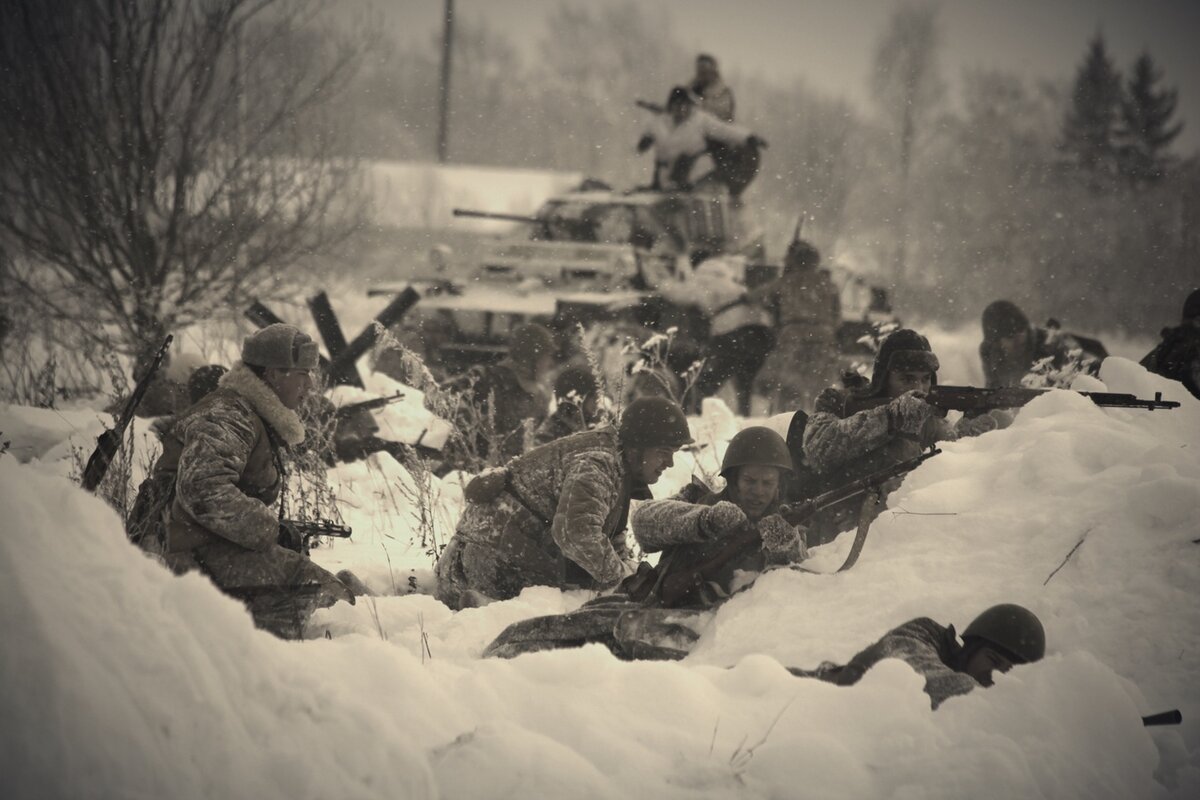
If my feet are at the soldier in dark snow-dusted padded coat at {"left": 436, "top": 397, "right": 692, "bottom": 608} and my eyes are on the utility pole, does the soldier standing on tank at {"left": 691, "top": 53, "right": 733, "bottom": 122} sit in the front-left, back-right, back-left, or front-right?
front-right

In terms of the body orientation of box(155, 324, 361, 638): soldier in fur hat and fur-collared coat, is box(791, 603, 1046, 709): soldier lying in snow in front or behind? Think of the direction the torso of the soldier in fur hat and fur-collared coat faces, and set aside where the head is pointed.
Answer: in front

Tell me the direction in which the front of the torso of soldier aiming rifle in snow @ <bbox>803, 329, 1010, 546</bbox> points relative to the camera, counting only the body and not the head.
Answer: to the viewer's right

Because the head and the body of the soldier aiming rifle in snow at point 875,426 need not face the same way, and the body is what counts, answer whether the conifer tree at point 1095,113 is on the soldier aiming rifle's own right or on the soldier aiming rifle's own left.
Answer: on the soldier aiming rifle's own left

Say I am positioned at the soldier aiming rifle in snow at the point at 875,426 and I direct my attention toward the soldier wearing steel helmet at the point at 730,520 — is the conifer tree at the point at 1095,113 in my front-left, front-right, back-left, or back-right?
back-right

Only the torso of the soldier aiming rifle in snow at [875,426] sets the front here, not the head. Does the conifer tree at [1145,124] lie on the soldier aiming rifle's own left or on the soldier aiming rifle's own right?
on the soldier aiming rifle's own left

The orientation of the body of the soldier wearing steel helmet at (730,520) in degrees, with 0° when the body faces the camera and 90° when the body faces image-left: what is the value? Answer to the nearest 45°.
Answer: approximately 315°

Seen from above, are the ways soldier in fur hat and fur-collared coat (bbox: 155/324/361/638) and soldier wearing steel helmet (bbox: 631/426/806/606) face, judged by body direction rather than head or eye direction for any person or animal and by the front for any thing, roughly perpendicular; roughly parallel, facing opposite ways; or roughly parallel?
roughly perpendicular

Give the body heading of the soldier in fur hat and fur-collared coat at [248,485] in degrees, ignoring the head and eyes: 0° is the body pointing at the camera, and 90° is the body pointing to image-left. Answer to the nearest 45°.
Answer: approximately 270°

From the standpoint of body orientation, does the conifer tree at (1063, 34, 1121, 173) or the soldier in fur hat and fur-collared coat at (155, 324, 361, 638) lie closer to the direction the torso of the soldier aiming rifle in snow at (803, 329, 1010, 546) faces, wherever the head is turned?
the conifer tree

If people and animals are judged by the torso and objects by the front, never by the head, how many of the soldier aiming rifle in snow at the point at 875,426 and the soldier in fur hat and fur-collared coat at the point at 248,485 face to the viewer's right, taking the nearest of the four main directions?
2

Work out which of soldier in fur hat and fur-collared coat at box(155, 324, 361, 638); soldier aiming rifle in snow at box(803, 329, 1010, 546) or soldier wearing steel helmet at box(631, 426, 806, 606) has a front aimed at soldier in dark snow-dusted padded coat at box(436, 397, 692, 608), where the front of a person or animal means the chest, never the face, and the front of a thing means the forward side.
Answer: soldier in fur hat and fur-collared coat at box(155, 324, 361, 638)

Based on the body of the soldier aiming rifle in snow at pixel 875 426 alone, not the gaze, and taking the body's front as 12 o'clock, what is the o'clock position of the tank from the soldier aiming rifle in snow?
The tank is roughly at 8 o'clock from the soldier aiming rifle in snow.
